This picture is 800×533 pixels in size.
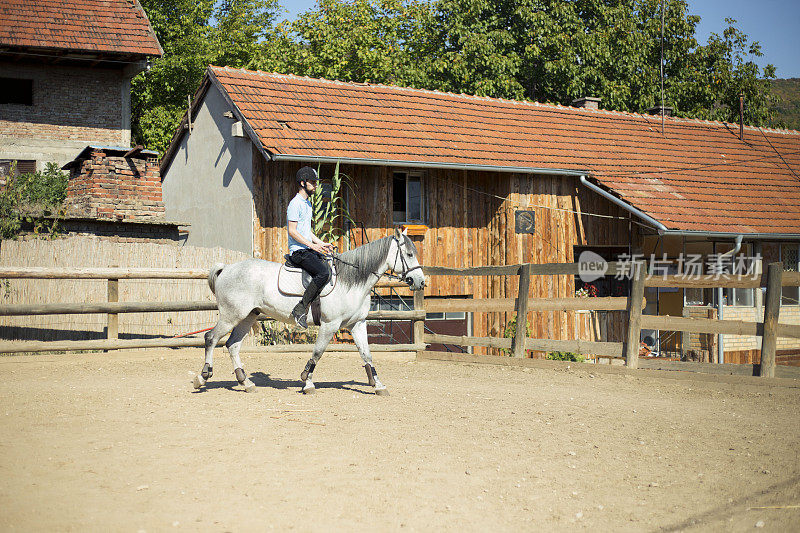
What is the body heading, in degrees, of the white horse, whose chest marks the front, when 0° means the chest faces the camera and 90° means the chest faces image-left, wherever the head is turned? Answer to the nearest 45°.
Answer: approximately 270°

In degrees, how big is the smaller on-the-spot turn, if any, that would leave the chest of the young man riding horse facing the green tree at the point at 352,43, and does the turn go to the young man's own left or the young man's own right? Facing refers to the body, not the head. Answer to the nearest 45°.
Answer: approximately 90° to the young man's own left

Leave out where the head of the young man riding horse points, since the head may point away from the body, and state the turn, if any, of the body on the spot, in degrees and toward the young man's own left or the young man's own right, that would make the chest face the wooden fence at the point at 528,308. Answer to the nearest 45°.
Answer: approximately 45° to the young man's own left

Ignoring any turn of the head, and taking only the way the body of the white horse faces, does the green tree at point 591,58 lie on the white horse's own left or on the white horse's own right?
on the white horse's own left

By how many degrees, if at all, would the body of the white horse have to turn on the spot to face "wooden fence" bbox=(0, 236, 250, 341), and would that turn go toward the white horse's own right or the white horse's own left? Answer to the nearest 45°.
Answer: approximately 135° to the white horse's own left

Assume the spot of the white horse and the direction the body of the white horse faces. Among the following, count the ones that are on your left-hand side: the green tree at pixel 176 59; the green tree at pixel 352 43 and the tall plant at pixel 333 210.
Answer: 3

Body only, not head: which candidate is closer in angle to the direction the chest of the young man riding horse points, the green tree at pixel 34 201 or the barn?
the barn

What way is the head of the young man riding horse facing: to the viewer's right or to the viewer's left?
to the viewer's right

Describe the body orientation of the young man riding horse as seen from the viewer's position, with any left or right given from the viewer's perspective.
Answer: facing to the right of the viewer
